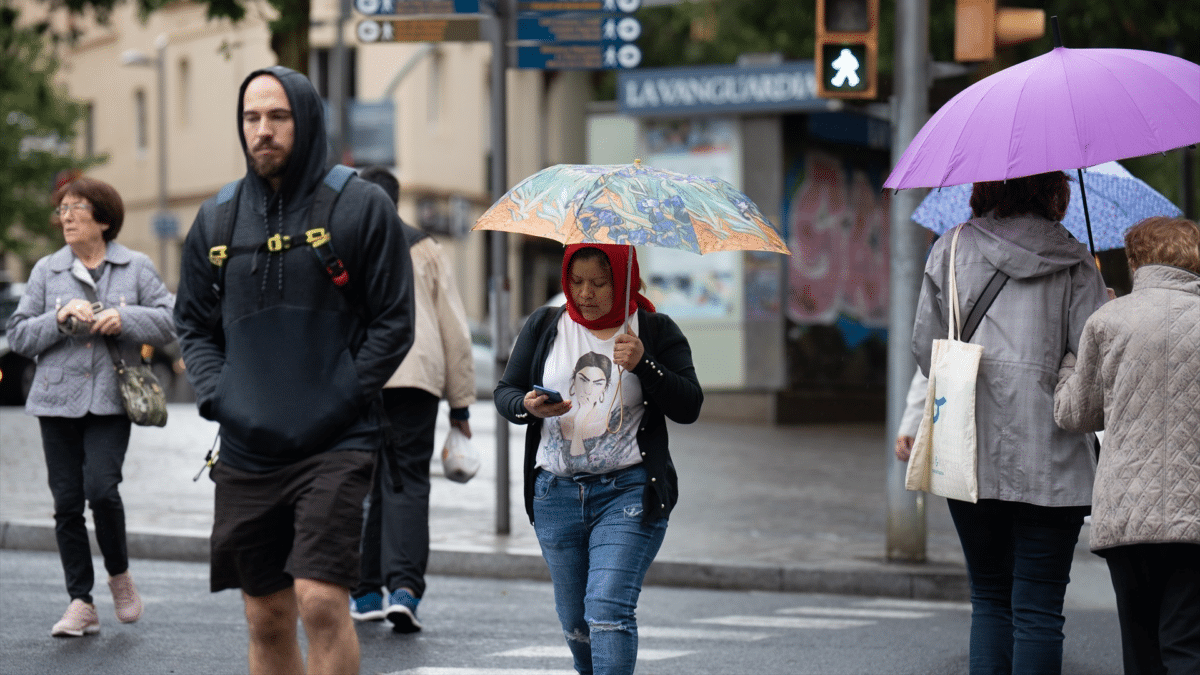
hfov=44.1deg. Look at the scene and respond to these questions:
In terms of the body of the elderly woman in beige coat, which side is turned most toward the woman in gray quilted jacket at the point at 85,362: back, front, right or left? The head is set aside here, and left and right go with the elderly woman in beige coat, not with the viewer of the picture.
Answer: left

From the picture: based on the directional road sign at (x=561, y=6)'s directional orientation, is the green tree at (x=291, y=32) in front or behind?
behind

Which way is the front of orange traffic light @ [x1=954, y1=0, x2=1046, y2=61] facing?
to the viewer's right

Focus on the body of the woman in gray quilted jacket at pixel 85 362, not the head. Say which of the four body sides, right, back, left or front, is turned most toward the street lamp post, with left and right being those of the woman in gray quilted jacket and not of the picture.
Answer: back

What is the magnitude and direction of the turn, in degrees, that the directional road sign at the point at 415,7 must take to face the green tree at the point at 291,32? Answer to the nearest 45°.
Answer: approximately 180°

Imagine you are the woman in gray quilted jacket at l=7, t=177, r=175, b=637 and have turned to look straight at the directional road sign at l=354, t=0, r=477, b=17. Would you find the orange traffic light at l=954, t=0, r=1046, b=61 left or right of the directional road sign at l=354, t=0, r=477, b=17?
right

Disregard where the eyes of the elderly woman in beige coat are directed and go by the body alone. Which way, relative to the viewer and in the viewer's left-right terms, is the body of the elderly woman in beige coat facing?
facing away from the viewer

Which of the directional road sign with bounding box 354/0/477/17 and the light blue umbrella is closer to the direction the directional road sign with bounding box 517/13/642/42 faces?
the light blue umbrella

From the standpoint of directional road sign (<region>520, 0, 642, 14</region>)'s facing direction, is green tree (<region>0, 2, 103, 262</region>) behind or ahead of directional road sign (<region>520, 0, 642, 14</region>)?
behind

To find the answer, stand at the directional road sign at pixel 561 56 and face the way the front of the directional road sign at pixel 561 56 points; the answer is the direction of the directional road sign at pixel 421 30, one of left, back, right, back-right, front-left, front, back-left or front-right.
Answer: right

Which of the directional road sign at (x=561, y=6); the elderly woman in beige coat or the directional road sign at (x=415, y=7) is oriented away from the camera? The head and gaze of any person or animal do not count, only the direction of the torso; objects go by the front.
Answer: the elderly woman in beige coat

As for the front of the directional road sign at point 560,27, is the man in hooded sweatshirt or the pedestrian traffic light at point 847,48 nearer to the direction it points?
the man in hooded sweatshirt
